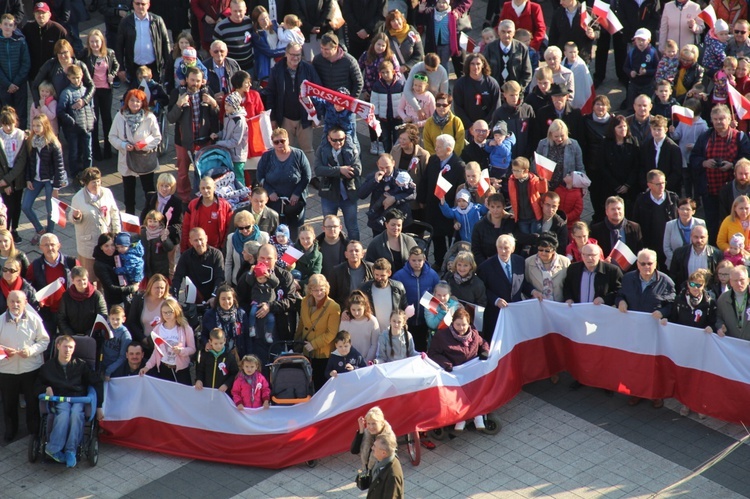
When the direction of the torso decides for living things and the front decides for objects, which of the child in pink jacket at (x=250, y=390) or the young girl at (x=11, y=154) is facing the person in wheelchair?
the young girl

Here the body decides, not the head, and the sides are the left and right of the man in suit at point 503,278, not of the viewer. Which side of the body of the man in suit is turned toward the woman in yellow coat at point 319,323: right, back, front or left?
right

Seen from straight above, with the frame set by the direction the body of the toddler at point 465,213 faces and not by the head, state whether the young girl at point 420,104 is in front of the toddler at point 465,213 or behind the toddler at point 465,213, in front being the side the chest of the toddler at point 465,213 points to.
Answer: behind

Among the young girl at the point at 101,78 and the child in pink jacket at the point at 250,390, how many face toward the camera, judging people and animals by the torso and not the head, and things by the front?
2
